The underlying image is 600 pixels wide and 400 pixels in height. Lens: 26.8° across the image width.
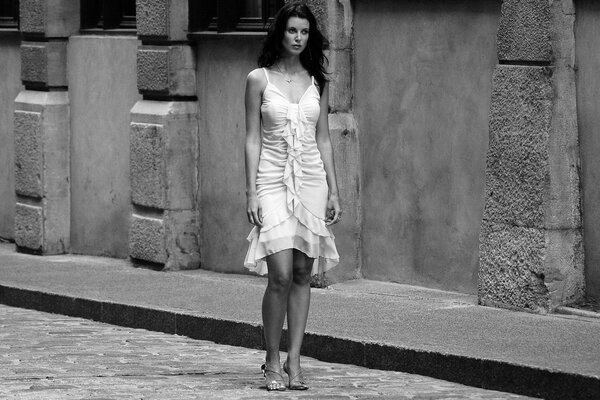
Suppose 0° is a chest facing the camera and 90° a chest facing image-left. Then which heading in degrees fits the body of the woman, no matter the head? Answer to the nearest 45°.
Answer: approximately 0°

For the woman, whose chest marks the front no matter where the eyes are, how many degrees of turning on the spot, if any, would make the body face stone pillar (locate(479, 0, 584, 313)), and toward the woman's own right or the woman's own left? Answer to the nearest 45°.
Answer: approximately 135° to the woman's own left

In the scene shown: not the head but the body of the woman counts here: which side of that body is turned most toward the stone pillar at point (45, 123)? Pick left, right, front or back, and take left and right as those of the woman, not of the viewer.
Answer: back
